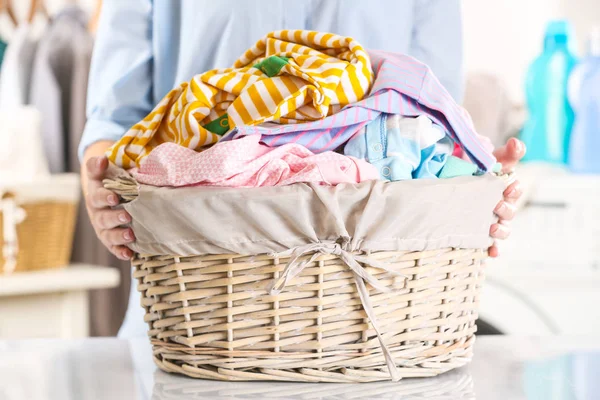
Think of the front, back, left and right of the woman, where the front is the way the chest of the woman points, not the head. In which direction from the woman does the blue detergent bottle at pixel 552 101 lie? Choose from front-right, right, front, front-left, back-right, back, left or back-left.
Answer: back-left

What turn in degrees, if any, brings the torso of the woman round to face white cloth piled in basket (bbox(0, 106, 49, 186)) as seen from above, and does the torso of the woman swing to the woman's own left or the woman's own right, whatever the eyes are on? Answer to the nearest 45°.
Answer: approximately 135° to the woman's own right

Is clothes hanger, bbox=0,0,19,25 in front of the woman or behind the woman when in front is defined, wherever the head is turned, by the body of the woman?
behind

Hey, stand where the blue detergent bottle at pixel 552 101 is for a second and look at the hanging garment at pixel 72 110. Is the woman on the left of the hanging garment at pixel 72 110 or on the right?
left

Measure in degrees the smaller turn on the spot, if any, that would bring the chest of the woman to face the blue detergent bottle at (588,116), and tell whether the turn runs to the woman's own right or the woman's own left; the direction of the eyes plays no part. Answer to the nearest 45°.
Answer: approximately 135° to the woman's own left

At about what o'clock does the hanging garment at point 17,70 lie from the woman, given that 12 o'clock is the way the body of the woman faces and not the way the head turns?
The hanging garment is roughly at 5 o'clock from the woman.

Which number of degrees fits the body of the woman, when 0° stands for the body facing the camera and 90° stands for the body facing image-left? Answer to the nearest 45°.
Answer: approximately 0°
